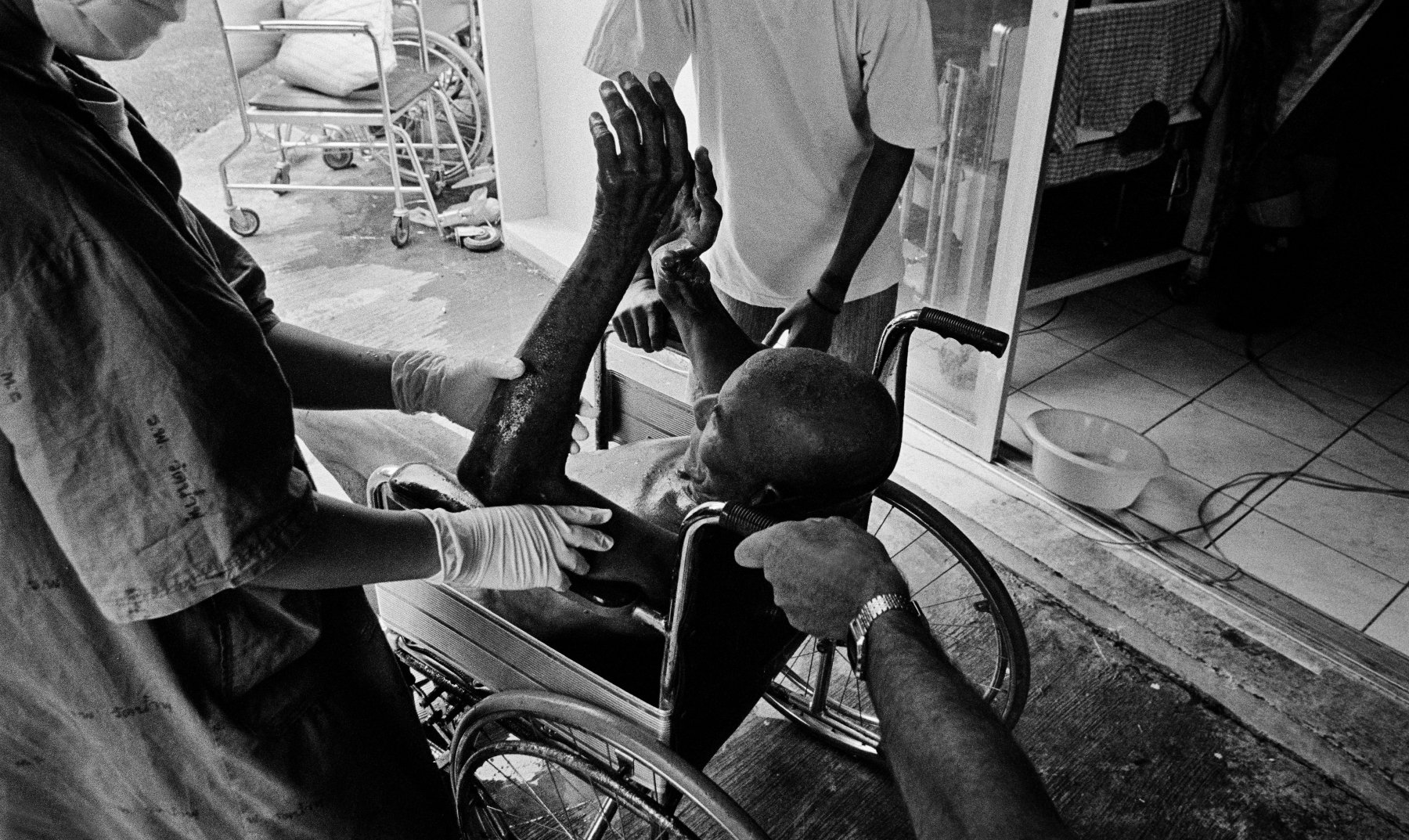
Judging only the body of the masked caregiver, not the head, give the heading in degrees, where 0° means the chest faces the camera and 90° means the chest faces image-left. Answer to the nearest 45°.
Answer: approximately 270°

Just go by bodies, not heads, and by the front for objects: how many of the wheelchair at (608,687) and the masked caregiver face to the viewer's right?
1

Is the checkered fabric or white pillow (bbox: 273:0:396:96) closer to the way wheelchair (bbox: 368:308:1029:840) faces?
the white pillow

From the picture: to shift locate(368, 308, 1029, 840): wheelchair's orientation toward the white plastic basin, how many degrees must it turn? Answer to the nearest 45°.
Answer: approximately 90° to its right

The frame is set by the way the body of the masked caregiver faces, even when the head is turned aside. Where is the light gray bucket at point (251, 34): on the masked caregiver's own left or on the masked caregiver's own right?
on the masked caregiver's own left

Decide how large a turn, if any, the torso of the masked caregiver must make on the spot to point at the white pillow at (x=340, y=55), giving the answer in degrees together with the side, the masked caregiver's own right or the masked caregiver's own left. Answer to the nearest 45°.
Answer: approximately 90° to the masked caregiver's own left

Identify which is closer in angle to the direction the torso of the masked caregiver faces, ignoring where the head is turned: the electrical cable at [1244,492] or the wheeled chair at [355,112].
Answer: the electrical cable
